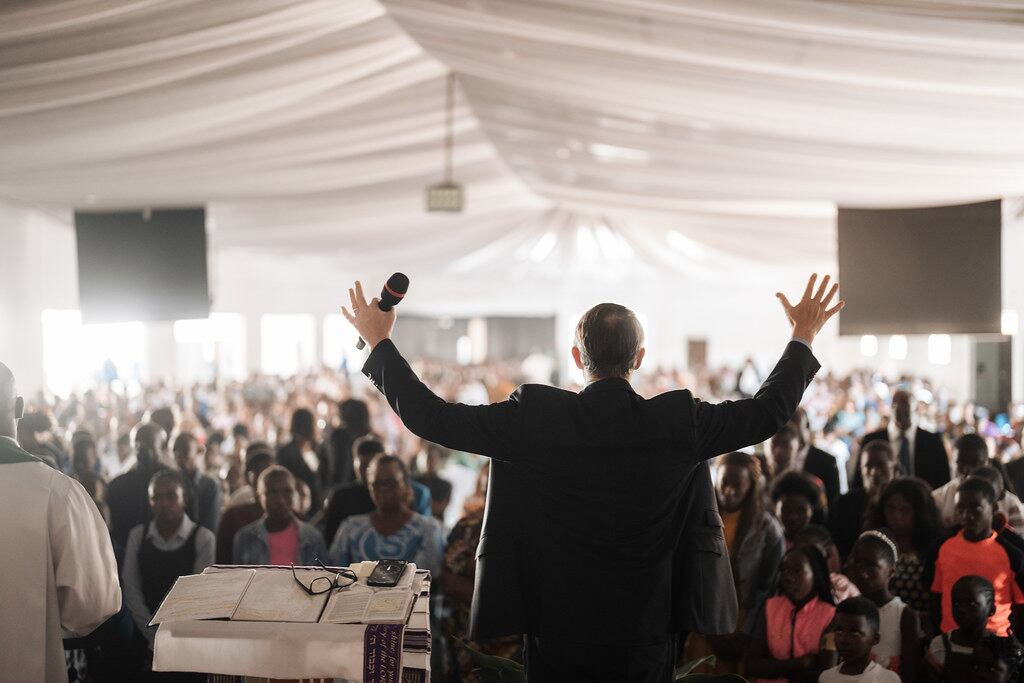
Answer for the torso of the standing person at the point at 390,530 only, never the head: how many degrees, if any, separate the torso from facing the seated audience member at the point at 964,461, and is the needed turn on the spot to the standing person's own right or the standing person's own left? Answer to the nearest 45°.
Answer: approximately 90° to the standing person's own left

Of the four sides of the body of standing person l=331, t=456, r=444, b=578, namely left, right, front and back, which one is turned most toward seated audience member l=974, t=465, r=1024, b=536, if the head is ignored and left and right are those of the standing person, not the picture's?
left

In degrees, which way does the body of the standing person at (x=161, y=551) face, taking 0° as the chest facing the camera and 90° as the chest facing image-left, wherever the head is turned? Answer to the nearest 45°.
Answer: approximately 0°

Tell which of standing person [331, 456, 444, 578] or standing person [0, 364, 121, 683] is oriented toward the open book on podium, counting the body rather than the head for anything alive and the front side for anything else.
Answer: standing person [331, 456, 444, 578]

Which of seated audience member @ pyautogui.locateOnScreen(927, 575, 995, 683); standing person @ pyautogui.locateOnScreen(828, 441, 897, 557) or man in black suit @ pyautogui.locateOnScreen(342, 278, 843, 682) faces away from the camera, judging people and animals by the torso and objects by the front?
the man in black suit

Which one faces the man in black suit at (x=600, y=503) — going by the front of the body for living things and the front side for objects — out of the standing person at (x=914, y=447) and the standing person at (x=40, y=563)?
the standing person at (x=914, y=447)

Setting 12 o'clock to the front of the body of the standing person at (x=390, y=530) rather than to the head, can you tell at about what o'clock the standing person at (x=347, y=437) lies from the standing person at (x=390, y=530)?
the standing person at (x=347, y=437) is roughly at 6 o'clock from the standing person at (x=390, y=530).

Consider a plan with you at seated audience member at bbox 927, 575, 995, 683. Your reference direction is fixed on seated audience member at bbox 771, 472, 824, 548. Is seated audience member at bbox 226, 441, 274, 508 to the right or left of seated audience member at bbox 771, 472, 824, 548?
left

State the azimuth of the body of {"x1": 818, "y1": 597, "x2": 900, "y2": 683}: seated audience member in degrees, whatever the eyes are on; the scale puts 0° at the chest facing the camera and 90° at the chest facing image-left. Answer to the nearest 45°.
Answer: approximately 45°

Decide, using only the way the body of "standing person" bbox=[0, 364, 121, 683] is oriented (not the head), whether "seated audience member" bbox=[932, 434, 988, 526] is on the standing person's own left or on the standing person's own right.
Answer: on the standing person's own right

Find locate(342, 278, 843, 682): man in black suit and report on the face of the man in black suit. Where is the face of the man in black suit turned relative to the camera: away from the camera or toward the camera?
away from the camera

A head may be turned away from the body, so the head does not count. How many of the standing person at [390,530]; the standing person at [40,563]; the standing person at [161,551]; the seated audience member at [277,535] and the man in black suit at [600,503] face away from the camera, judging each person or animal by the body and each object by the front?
2

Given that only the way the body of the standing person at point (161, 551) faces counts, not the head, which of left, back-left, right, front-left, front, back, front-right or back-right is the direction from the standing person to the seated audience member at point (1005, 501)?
left

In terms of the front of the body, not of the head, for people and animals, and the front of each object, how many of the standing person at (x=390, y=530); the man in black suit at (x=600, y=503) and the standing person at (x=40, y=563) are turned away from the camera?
2
